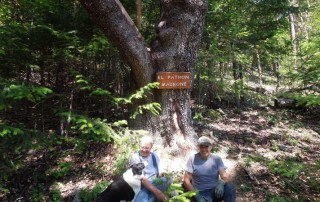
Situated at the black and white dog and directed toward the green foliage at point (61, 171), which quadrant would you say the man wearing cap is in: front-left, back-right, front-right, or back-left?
back-right

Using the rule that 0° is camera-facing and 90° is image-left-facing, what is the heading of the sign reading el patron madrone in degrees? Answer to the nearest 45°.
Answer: approximately 0°

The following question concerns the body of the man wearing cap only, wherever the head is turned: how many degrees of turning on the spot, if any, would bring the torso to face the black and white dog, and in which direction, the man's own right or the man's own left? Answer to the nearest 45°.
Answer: approximately 90° to the man's own right

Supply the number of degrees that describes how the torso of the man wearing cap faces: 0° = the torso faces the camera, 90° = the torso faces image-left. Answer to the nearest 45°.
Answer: approximately 0°

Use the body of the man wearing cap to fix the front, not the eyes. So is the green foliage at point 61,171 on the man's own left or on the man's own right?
on the man's own right

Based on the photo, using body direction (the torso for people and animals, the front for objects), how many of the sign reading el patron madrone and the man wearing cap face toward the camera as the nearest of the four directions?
2
